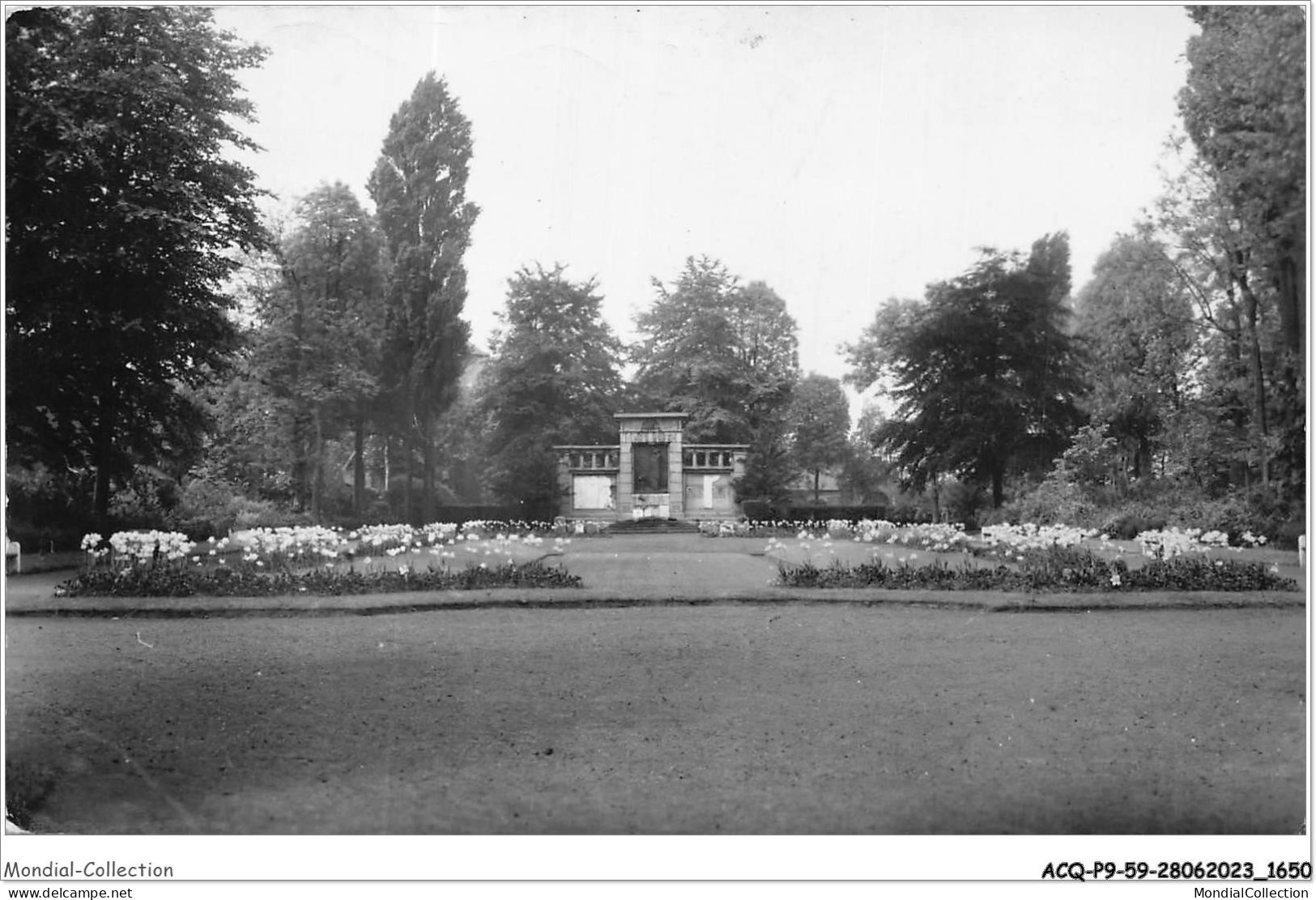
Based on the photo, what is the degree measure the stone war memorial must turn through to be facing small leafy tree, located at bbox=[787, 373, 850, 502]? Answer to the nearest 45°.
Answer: approximately 90° to its left

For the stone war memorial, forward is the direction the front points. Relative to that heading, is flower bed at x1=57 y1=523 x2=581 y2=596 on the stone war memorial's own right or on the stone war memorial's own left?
on the stone war memorial's own right

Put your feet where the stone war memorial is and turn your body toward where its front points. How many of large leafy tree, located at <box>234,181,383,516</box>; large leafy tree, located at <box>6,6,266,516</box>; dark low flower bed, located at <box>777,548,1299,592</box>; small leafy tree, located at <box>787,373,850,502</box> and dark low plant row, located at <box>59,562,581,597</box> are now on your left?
2

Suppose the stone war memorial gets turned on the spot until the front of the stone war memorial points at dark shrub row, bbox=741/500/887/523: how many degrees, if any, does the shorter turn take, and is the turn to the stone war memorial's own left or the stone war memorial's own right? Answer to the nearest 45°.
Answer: approximately 90° to the stone war memorial's own left

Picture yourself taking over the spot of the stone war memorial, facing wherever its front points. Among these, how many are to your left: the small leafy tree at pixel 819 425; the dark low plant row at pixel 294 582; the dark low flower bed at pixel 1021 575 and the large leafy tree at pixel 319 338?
2

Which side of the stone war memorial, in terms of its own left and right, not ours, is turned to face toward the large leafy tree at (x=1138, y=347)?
left

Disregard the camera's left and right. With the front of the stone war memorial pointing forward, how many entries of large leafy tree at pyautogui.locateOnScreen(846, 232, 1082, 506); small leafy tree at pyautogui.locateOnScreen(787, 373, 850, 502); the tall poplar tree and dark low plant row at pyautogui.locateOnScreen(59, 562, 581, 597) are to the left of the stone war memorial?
2

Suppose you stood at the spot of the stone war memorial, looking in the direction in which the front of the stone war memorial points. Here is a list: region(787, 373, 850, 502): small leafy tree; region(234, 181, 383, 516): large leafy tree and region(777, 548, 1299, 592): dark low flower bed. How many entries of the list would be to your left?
2

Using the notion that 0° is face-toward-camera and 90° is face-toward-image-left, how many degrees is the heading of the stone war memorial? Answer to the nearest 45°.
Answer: approximately 0°

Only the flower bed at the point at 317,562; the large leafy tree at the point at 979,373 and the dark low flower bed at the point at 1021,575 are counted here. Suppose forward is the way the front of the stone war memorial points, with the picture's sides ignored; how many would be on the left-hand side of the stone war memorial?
2

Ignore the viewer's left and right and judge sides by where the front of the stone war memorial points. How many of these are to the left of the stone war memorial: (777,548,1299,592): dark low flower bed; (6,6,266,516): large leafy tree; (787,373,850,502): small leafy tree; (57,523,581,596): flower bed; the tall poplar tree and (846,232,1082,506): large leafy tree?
3
